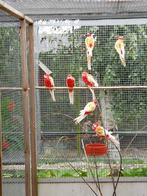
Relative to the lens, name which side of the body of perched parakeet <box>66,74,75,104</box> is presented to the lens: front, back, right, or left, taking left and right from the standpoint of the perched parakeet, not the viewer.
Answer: front

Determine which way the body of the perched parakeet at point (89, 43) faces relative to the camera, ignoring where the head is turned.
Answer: toward the camera

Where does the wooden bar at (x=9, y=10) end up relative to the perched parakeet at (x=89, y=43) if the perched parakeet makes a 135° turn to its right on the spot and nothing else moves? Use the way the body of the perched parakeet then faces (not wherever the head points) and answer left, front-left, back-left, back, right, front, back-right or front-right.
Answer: left

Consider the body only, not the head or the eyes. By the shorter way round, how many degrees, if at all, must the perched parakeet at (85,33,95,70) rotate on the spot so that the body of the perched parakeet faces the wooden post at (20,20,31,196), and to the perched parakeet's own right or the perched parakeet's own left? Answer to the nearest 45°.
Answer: approximately 45° to the perched parakeet's own right

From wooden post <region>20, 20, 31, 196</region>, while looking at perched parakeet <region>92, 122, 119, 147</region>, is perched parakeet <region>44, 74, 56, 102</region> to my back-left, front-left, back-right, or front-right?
front-left

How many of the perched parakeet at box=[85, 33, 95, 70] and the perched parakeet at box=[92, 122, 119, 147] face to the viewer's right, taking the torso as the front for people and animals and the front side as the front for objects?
0

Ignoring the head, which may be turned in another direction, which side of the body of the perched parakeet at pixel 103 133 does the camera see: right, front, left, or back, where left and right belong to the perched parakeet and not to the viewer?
left
